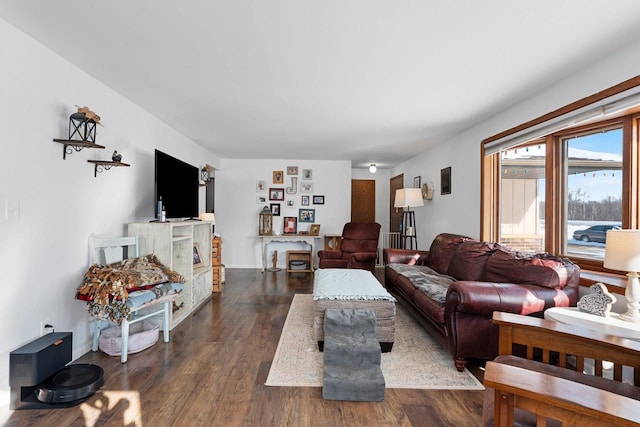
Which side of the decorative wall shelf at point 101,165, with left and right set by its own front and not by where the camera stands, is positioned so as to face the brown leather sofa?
front

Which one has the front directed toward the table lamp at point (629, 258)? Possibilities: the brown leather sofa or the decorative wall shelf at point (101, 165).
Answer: the decorative wall shelf

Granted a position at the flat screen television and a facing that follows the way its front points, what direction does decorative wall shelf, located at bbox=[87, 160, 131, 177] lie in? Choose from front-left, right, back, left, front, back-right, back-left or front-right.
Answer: right

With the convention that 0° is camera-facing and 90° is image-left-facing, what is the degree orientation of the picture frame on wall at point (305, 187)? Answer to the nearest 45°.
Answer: approximately 0°

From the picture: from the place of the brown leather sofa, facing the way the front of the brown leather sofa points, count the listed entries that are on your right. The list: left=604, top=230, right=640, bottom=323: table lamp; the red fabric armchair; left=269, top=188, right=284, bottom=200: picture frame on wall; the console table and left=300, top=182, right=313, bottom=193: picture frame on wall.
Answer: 4

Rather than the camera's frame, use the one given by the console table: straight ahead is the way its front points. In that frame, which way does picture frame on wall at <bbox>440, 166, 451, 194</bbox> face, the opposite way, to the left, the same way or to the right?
to the right

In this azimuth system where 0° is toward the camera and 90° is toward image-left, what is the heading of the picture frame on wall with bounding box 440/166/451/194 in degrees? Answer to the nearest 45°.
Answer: approximately 45°

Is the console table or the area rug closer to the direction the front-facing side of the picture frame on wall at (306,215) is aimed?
the area rug

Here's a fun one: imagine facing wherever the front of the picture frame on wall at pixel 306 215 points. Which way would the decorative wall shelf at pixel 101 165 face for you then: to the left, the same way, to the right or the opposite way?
to the left

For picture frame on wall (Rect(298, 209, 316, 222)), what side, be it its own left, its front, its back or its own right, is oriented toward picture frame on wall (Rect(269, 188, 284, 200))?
right

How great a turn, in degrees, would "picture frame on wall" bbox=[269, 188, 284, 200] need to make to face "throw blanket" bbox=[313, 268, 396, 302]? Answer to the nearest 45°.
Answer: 0° — it already faces it

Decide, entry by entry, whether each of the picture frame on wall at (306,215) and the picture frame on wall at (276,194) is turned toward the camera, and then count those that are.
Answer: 2

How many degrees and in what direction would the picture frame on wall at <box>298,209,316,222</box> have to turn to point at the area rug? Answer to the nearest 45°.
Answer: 0° — it already faces it

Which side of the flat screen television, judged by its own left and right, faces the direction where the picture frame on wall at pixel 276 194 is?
left
